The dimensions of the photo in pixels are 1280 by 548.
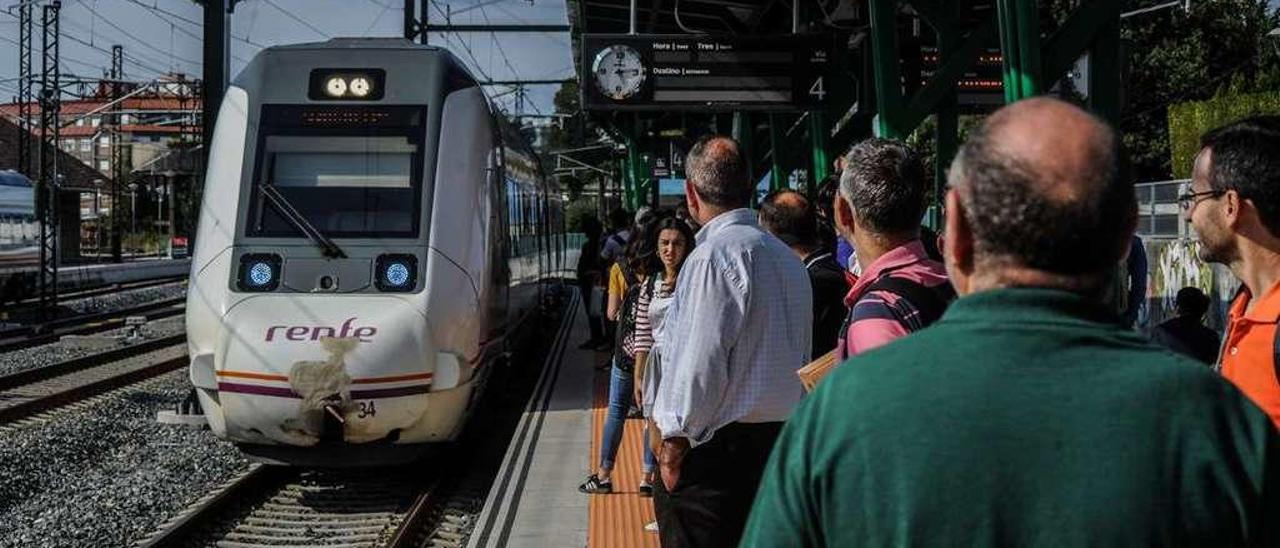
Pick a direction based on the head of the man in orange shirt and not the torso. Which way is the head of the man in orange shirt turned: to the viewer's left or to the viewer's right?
to the viewer's left

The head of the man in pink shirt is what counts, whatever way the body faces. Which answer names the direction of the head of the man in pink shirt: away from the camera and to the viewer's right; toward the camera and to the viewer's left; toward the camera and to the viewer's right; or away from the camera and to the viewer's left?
away from the camera and to the viewer's left

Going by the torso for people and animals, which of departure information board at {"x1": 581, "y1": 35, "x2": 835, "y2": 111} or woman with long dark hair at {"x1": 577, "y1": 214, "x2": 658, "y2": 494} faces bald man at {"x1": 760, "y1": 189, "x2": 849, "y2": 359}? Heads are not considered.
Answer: the departure information board

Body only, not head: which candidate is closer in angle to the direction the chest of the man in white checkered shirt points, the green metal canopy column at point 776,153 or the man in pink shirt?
the green metal canopy column

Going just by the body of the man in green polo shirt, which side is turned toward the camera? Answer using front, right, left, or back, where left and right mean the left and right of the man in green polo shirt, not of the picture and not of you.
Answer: back

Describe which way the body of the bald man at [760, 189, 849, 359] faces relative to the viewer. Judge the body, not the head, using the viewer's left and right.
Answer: facing away from the viewer and to the left of the viewer

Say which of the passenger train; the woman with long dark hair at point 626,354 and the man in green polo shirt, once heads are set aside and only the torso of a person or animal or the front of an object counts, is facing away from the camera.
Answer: the man in green polo shirt
